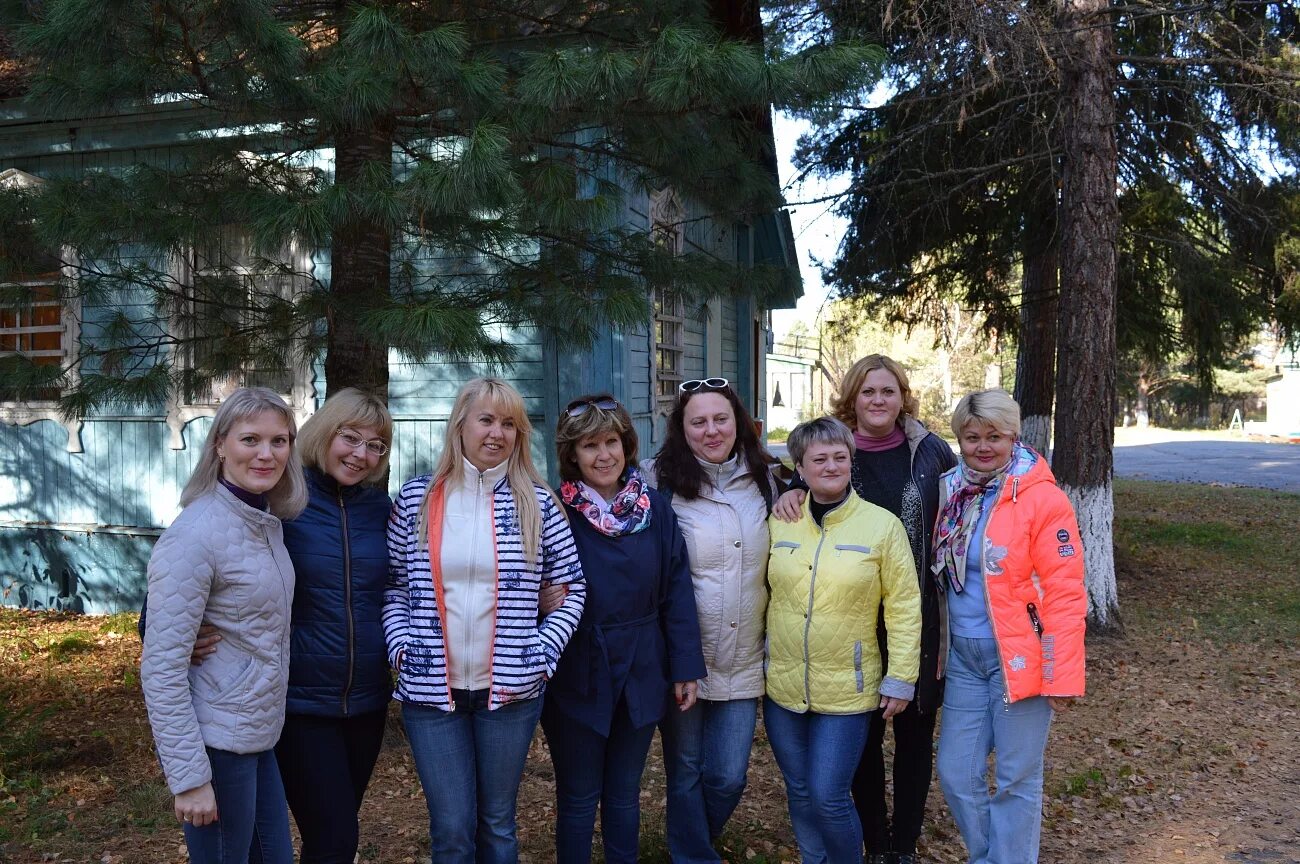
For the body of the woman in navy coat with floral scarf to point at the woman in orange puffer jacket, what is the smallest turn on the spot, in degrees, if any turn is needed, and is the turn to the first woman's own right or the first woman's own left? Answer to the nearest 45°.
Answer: approximately 90° to the first woman's own left

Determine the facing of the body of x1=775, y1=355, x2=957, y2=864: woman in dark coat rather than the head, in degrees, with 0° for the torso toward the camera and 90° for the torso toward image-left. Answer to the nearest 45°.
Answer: approximately 0°

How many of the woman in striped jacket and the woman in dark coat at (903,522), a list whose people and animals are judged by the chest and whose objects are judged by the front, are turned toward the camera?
2

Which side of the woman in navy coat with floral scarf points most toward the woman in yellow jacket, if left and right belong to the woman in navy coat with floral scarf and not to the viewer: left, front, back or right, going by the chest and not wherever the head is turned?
left
